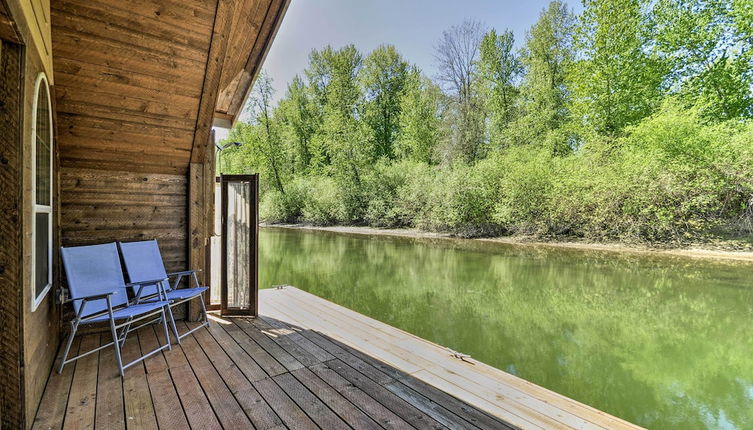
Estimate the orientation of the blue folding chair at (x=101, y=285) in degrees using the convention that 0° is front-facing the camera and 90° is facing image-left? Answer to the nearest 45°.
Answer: approximately 315°

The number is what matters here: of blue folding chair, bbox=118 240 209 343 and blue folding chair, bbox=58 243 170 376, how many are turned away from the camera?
0

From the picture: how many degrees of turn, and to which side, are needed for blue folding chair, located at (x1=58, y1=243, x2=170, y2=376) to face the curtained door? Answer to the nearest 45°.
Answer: approximately 45° to its left

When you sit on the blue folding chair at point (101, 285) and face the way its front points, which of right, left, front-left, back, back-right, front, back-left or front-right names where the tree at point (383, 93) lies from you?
left

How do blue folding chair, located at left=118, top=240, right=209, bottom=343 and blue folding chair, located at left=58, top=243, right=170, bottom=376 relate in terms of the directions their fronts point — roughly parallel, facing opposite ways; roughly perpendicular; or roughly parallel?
roughly parallel

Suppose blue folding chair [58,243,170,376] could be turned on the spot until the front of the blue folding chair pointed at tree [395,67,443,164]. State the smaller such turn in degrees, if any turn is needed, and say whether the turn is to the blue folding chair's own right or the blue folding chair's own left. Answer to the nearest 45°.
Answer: approximately 90° to the blue folding chair's own left

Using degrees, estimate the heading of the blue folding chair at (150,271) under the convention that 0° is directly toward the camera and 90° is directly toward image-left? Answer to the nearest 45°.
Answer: approximately 315°

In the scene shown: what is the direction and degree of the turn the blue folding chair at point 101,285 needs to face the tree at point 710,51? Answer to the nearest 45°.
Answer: approximately 45° to its left

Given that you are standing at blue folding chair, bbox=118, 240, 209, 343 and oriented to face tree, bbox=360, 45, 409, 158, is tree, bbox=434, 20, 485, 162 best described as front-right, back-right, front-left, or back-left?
front-right

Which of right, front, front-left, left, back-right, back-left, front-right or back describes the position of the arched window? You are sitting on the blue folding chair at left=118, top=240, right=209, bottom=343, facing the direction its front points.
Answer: right

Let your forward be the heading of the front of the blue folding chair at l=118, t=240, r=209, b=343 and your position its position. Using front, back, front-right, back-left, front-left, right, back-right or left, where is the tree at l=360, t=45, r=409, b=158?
left
